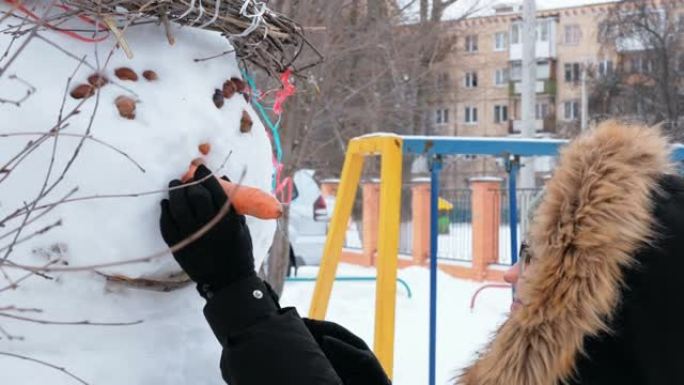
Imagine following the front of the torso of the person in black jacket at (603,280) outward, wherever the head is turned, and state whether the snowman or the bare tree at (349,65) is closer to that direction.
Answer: the snowman

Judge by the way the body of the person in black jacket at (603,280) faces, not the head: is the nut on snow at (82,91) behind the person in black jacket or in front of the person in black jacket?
in front

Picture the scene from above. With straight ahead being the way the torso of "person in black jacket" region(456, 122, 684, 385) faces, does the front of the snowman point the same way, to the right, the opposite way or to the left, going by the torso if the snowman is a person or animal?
the opposite way

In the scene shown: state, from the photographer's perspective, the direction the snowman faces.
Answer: facing the viewer and to the right of the viewer

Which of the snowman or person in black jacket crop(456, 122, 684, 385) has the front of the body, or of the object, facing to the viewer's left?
the person in black jacket

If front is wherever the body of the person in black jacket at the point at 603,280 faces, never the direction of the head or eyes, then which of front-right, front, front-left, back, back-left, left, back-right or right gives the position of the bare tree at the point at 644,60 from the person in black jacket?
right

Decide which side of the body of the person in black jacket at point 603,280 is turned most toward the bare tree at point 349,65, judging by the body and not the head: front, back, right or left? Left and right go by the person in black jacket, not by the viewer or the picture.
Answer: right

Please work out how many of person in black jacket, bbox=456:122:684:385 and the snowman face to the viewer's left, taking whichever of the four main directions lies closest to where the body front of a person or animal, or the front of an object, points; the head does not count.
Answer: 1

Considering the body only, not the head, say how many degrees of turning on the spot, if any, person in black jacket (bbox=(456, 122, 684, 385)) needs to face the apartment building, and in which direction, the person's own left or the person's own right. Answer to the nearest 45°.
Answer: approximately 90° to the person's own right

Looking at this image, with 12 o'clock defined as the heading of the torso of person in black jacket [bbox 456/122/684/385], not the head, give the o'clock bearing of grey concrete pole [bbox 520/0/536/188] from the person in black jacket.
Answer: The grey concrete pole is roughly at 3 o'clock from the person in black jacket.

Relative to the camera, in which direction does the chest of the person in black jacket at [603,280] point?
to the viewer's left

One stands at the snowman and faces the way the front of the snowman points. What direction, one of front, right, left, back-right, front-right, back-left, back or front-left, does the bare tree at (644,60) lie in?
left

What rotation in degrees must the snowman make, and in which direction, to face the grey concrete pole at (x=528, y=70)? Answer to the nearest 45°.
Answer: approximately 90° to its left

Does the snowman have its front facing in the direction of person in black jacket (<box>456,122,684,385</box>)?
yes
